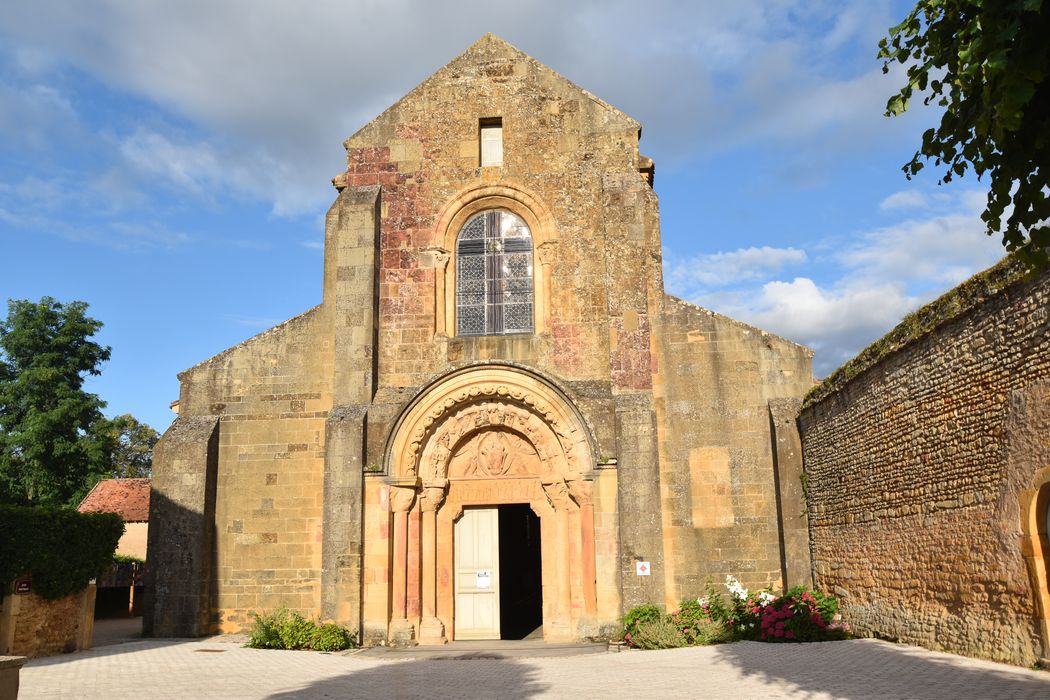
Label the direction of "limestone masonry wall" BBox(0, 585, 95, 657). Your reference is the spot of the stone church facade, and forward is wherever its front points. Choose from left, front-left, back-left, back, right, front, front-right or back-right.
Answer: right

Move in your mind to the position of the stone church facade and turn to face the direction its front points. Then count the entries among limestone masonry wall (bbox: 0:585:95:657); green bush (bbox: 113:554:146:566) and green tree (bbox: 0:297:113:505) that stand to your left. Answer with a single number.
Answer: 0

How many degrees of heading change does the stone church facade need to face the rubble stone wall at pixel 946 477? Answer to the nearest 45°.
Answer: approximately 45° to its left

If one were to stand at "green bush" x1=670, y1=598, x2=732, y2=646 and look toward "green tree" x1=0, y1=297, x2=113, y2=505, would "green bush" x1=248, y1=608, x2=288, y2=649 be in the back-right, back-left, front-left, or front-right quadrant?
front-left

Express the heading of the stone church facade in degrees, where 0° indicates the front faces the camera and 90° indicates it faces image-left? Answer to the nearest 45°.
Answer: approximately 0°
